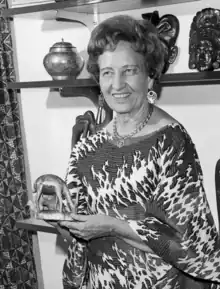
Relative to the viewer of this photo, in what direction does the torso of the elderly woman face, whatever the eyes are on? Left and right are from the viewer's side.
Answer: facing the viewer and to the left of the viewer

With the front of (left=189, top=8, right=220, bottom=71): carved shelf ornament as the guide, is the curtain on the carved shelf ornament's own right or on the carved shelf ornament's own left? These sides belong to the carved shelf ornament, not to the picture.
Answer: on the carved shelf ornament's own right

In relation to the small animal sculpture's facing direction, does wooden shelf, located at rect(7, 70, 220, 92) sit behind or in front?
behind

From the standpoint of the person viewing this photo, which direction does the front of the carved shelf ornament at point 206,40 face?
facing the viewer
